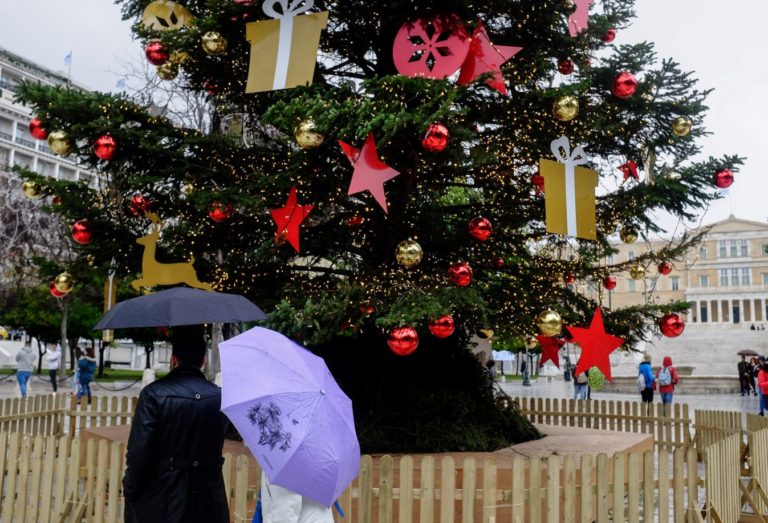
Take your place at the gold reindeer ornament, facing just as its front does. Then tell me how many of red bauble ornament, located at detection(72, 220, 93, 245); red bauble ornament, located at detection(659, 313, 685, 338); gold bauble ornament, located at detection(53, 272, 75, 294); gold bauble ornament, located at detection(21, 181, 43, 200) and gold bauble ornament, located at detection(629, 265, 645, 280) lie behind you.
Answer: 2

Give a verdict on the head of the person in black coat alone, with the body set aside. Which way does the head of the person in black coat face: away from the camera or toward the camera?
away from the camera

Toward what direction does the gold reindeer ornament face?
to the viewer's left

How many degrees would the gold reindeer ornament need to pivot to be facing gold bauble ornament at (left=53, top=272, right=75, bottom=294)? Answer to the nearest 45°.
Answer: approximately 45° to its right

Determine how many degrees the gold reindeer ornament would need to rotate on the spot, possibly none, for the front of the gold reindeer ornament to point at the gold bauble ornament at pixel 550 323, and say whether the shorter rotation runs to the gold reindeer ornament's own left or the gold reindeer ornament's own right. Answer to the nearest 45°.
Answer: approximately 180°

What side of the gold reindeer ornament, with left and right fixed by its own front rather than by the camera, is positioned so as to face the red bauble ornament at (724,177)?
back

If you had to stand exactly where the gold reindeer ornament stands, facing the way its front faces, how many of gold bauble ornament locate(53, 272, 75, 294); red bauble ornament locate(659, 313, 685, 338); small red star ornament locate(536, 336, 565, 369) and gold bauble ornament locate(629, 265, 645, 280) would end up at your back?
3

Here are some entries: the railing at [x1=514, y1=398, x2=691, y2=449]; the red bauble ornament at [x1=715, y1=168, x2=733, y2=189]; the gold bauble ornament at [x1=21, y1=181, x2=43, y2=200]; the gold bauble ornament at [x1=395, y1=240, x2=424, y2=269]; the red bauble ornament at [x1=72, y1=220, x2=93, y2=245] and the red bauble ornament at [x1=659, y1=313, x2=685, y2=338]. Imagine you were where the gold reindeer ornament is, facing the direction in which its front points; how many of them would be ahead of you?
2

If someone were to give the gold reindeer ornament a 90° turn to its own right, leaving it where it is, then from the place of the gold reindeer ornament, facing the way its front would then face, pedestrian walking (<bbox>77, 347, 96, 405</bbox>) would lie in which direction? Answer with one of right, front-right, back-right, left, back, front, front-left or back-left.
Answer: front

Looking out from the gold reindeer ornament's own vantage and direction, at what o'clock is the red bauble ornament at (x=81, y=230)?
The red bauble ornament is roughly at 12 o'clock from the gold reindeer ornament.

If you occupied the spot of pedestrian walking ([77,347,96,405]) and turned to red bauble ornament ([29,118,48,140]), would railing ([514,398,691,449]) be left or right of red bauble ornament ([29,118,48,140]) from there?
left

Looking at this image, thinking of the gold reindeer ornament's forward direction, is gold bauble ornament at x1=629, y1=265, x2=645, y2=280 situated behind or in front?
behind

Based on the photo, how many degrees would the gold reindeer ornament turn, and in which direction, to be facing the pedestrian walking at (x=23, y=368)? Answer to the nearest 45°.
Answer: approximately 90° to its right

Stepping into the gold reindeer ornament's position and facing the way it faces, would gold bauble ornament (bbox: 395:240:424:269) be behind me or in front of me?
behind

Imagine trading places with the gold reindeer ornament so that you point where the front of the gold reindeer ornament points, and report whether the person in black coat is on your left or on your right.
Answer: on your left
